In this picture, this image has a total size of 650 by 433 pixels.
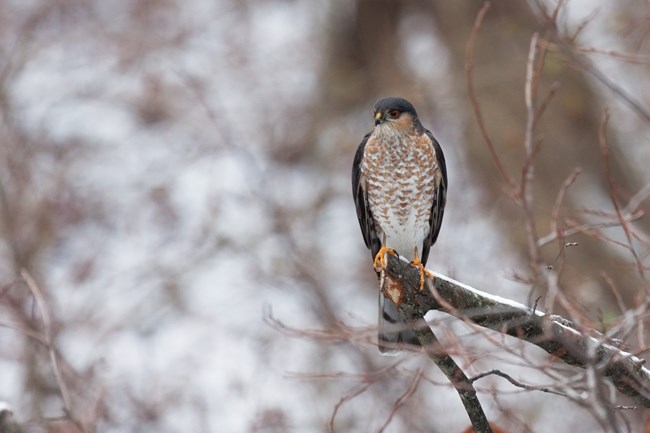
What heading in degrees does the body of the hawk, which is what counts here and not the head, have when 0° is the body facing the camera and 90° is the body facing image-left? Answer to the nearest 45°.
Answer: approximately 0°
